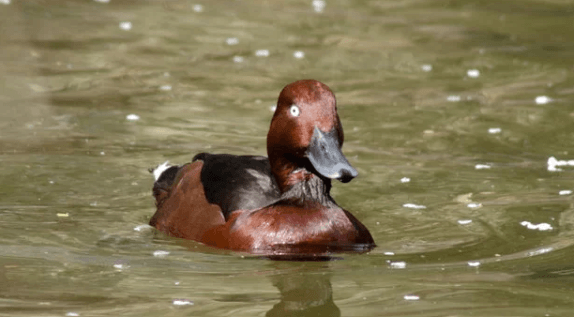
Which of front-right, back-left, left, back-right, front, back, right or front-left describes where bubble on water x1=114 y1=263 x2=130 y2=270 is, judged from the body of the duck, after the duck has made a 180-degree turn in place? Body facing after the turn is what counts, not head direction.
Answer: front-left

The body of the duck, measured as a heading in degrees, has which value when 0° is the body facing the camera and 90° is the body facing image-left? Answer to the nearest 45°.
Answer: approximately 315°

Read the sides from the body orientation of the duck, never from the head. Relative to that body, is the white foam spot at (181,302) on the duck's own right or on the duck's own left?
on the duck's own right

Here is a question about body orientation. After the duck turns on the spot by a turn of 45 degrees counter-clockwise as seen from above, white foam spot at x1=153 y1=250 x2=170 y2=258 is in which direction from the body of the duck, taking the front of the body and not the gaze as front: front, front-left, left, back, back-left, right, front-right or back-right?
back

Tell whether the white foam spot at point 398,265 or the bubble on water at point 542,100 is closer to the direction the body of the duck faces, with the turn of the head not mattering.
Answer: the white foam spot

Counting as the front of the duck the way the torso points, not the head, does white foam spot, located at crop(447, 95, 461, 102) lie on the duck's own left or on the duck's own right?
on the duck's own left

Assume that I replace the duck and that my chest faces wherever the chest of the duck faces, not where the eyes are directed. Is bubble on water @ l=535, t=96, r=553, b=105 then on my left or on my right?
on my left
